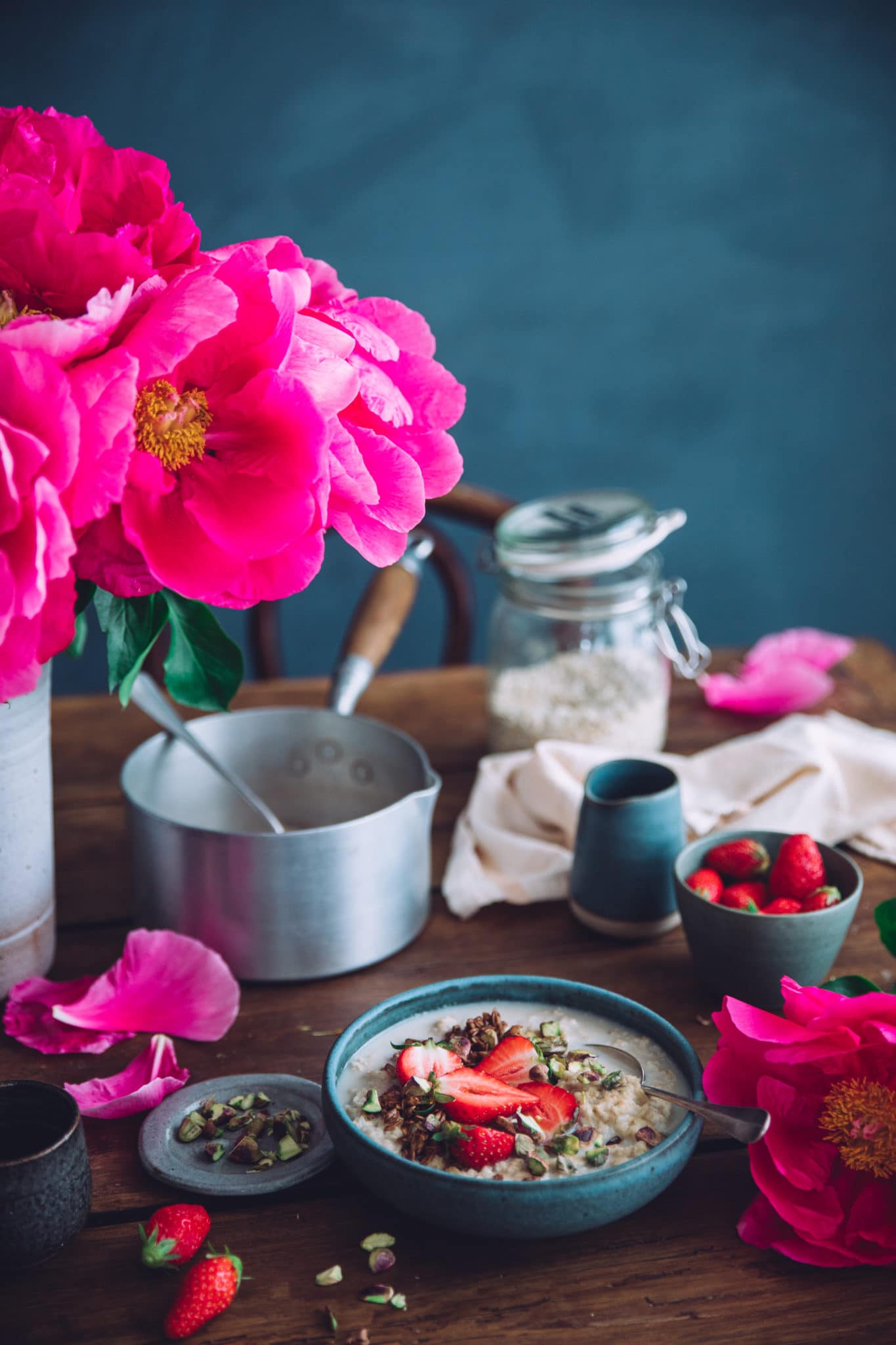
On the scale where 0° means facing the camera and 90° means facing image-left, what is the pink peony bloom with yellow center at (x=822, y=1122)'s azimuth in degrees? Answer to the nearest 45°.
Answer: approximately 0°

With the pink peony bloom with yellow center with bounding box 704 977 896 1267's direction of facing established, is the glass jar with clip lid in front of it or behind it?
behind

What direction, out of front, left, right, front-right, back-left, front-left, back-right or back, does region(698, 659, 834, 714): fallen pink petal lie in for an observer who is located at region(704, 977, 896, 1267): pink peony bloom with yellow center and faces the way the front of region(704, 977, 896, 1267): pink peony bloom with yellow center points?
back
